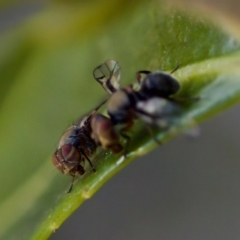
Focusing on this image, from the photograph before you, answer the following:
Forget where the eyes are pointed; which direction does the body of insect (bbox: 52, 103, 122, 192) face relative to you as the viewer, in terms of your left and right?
facing the viewer and to the left of the viewer
